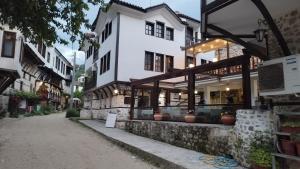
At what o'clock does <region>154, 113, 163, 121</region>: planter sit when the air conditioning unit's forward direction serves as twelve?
The planter is roughly at 3 o'clock from the air conditioning unit.

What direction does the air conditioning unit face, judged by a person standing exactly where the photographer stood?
facing the viewer and to the left of the viewer

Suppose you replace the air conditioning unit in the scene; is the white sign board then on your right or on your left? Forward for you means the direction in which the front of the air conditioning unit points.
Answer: on your right

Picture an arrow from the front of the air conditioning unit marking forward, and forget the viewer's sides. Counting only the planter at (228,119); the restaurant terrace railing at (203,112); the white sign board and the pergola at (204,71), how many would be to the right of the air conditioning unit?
4

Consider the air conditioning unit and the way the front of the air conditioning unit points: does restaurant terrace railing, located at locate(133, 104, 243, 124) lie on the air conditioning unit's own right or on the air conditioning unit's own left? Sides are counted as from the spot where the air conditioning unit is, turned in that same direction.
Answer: on the air conditioning unit's own right

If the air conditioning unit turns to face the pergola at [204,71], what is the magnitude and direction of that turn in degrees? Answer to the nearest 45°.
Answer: approximately 90° to its right

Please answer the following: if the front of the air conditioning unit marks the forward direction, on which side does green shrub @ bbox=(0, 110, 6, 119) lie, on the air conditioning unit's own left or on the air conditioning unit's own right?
on the air conditioning unit's own right
